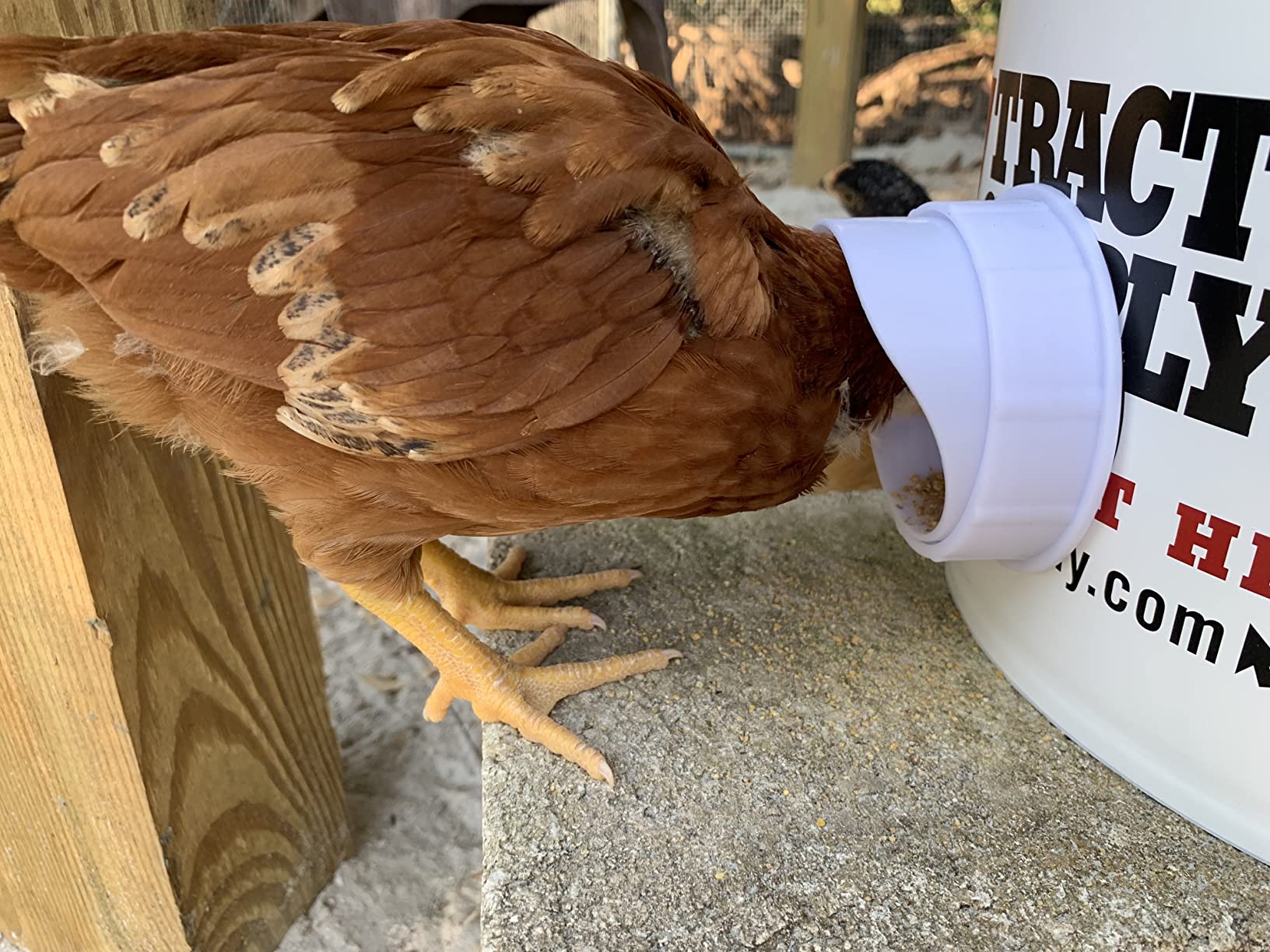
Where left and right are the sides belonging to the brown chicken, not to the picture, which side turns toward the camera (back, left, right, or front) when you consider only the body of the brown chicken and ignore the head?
right

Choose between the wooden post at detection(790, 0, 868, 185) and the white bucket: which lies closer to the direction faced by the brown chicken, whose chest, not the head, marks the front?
the white bucket

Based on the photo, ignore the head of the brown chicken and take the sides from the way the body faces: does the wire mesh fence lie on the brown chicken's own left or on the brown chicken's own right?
on the brown chicken's own left

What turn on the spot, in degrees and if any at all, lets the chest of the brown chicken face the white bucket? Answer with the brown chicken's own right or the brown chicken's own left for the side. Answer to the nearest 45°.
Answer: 0° — it already faces it

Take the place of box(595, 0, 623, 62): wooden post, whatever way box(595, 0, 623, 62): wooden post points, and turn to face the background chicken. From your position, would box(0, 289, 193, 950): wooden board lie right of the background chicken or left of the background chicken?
right

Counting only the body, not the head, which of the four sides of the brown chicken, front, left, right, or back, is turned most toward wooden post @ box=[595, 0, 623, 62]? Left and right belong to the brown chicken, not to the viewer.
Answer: left
